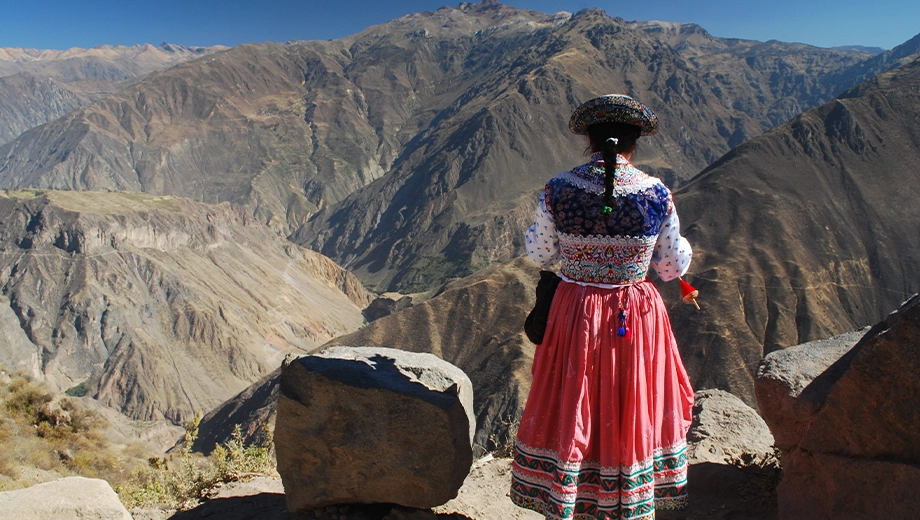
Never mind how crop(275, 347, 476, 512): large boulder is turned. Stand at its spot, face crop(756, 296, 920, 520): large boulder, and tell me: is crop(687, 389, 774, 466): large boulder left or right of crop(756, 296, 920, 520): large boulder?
left

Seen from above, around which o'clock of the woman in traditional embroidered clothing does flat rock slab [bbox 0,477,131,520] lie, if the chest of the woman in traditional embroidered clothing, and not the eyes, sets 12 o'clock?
The flat rock slab is roughly at 9 o'clock from the woman in traditional embroidered clothing.

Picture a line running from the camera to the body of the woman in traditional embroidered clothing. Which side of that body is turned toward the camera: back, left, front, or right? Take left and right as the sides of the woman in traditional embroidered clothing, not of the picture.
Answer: back

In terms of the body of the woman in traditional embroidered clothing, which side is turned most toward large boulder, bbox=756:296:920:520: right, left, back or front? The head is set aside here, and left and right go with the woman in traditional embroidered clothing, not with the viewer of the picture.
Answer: right

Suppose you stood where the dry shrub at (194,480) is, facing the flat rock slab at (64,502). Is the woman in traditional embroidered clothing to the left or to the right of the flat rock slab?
left

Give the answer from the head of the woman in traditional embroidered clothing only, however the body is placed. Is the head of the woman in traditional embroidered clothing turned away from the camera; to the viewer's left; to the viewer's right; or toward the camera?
away from the camera

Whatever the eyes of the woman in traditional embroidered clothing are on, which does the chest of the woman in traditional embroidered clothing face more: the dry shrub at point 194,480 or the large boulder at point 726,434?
the large boulder

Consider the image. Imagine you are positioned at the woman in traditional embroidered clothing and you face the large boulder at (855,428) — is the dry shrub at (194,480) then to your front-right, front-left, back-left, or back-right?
back-left
